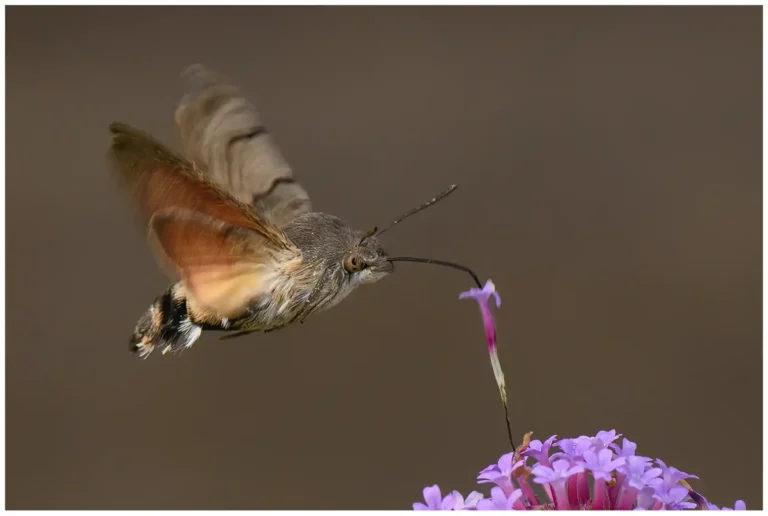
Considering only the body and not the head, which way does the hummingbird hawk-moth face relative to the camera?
to the viewer's right
